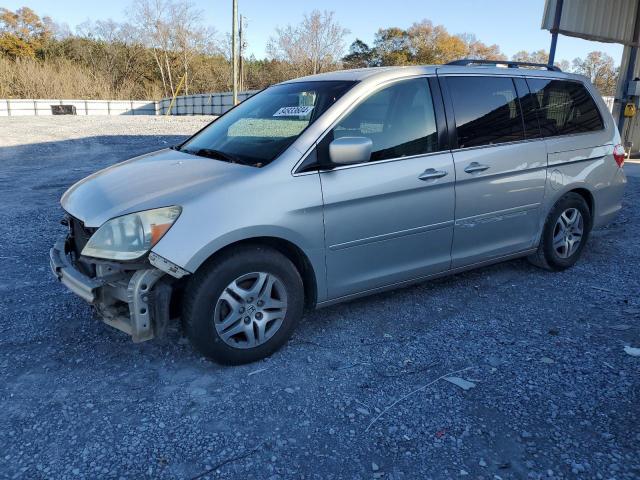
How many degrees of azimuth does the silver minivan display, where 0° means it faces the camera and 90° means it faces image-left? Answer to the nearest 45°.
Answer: approximately 45°

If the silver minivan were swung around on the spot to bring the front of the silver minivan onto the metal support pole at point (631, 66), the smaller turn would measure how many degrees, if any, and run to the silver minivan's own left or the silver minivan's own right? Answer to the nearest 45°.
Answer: approximately 180°

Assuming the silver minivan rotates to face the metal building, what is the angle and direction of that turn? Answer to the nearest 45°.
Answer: approximately 180°

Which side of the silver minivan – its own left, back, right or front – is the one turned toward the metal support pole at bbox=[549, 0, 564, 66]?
back

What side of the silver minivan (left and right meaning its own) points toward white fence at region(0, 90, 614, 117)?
right
